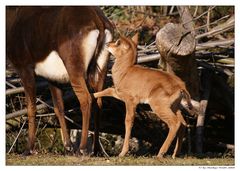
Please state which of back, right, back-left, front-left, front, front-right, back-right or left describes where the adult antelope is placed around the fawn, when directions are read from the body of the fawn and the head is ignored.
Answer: front

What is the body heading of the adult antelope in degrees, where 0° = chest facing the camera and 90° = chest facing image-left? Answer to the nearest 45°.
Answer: approximately 135°

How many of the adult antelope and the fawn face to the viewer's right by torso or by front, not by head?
0

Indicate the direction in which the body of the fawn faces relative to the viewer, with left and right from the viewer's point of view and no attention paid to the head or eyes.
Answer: facing to the left of the viewer

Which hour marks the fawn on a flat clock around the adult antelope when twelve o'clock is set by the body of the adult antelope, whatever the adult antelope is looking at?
The fawn is roughly at 5 o'clock from the adult antelope.
